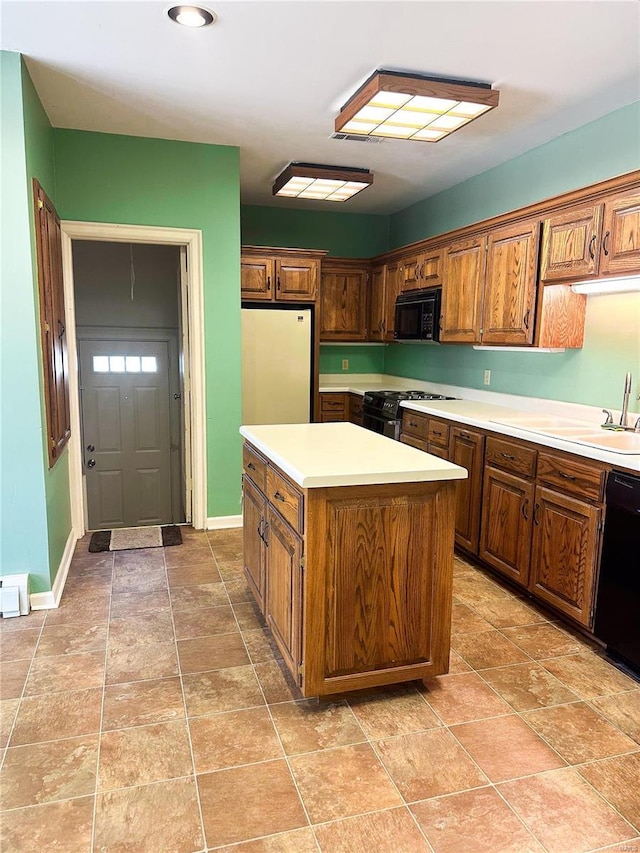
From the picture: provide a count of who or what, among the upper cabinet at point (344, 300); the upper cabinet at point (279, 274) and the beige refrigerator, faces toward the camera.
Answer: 3

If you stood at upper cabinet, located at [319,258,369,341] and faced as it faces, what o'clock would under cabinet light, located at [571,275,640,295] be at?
The under cabinet light is roughly at 11 o'clock from the upper cabinet.

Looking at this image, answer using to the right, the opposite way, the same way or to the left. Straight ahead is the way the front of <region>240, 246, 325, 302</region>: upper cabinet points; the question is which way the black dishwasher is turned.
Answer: to the right

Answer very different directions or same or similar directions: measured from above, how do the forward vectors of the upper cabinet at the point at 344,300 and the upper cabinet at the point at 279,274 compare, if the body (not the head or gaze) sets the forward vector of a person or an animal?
same or similar directions

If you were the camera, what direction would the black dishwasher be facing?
facing the viewer and to the left of the viewer

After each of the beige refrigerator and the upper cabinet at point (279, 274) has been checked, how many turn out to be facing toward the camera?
2

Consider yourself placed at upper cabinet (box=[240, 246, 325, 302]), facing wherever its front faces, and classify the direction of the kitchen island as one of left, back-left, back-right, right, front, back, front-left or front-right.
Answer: front

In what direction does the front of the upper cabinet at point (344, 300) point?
toward the camera

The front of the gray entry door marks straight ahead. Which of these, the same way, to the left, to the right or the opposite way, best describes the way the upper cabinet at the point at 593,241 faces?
to the right

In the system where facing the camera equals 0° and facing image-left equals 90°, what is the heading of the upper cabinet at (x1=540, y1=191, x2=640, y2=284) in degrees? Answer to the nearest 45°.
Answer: approximately 45°

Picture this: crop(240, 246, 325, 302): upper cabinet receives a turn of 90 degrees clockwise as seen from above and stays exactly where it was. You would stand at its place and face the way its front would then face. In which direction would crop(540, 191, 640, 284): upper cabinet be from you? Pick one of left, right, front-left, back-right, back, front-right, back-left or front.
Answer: back-left

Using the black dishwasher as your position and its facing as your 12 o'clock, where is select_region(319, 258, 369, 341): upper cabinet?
The upper cabinet is roughly at 3 o'clock from the black dishwasher.

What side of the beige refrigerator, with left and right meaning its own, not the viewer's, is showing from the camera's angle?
front

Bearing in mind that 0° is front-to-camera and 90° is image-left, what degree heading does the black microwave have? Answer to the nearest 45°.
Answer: approximately 45°

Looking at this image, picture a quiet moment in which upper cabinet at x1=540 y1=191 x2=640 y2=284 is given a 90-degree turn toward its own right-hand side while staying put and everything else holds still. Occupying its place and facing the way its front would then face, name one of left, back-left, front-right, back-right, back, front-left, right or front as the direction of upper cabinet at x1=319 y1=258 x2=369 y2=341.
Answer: front

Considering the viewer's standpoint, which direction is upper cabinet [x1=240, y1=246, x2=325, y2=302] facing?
facing the viewer

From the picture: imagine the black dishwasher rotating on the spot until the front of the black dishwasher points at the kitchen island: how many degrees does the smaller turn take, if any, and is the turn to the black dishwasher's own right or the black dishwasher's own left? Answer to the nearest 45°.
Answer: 0° — it already faces it

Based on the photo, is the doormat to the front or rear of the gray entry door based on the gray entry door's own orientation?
to the front

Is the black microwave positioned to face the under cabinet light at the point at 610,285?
no

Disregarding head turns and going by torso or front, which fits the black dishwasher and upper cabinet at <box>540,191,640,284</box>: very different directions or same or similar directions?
same or similar directions
